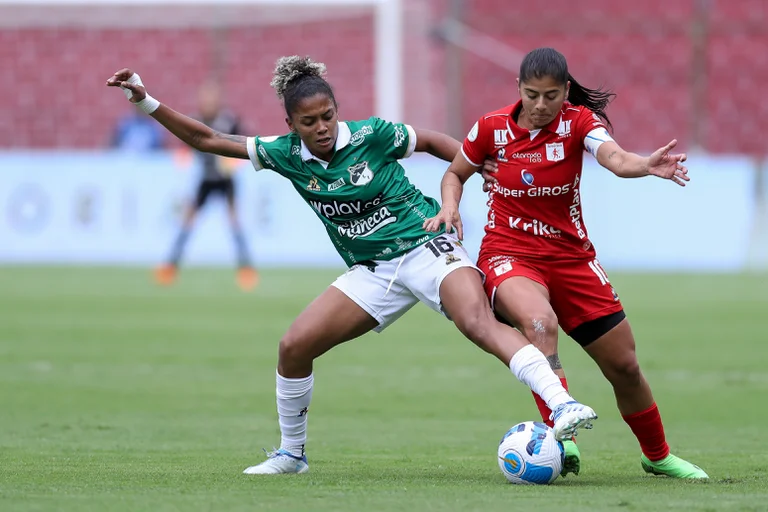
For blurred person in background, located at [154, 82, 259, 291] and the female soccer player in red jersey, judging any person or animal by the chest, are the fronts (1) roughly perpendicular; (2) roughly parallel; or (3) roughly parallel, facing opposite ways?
roughly parallel

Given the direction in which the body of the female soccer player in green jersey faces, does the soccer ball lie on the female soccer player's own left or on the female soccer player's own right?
on the female soccer player's own left

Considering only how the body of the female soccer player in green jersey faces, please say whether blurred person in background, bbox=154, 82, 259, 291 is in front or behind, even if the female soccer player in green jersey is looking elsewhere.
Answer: behind

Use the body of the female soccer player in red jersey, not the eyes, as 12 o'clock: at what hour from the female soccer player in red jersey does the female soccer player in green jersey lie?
The female soccer player in green jersey is roughly at 3 o'clock from the female soccer player in red jersey.

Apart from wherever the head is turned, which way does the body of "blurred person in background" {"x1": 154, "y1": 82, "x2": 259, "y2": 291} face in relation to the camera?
toward the camera

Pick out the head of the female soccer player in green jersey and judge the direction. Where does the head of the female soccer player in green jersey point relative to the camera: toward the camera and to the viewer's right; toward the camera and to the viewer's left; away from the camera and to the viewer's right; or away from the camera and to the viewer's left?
toward the camera and to the viewer's right

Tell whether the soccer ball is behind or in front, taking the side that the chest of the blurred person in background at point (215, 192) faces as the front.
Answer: in front

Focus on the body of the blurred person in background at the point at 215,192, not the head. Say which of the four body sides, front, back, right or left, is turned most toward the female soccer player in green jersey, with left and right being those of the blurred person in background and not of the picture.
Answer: front

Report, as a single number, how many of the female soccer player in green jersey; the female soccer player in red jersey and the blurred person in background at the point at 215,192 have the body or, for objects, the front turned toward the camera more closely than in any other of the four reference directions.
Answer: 3

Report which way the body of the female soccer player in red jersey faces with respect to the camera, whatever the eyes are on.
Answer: toward the camera

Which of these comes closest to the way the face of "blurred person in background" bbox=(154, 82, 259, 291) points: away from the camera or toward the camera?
toward the camera

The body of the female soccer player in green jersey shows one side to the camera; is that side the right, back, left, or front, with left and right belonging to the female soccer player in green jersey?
front
